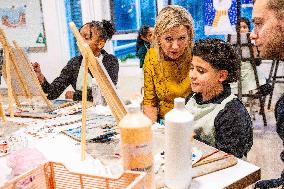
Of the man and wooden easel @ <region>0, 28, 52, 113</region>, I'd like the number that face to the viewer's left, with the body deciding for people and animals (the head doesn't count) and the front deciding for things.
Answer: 1

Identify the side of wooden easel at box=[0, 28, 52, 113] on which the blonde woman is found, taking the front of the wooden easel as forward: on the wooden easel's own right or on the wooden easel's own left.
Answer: on the wooden easel's own right

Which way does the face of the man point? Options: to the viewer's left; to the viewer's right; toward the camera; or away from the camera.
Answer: to the viewer's left

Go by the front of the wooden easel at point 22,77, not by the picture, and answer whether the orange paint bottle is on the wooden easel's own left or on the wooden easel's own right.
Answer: on the wooden easel's own right

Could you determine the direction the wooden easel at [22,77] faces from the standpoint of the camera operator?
facing away from the viewer and to the right of the viewer

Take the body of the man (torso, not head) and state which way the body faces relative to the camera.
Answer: to the viewer's left
